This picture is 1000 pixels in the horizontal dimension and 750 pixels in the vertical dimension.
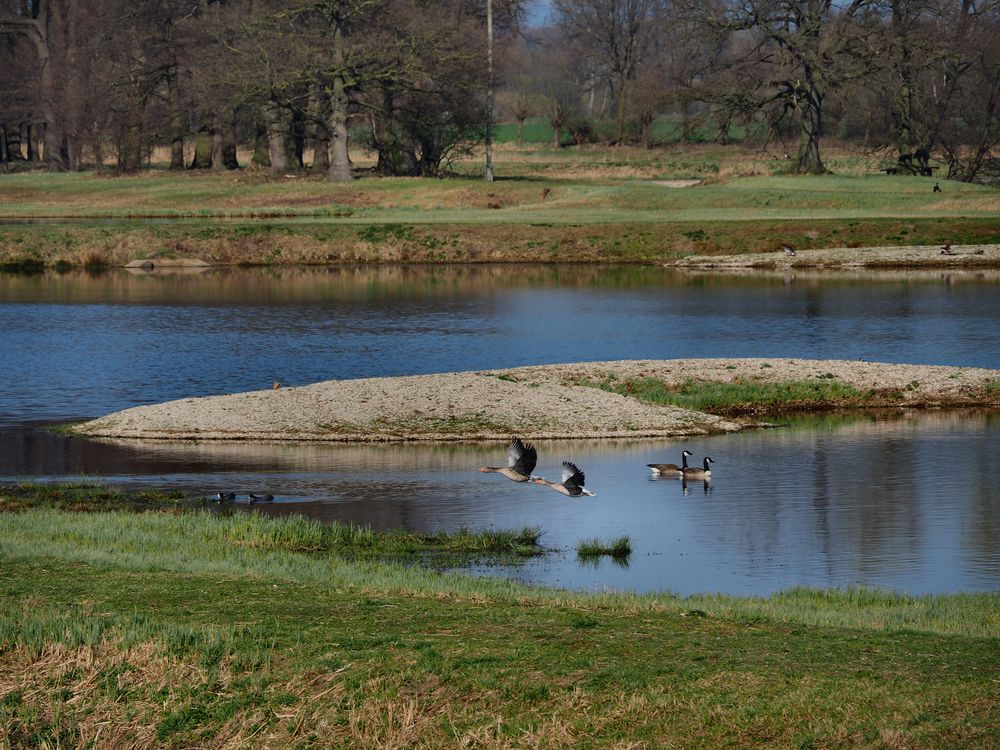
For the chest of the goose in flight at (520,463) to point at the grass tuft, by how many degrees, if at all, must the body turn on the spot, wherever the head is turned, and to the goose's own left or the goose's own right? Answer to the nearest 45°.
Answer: approximately 135° to the goose's own left

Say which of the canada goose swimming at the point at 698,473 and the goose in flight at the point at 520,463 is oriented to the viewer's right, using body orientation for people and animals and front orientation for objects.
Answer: the canada goose swimming at the point at 698,473

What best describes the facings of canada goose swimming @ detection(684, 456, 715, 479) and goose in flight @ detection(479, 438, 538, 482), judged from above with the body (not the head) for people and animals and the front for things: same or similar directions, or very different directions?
very different directions

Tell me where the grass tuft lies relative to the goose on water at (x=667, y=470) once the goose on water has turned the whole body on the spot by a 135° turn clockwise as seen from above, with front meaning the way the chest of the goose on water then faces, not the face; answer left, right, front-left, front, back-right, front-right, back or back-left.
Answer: front-left

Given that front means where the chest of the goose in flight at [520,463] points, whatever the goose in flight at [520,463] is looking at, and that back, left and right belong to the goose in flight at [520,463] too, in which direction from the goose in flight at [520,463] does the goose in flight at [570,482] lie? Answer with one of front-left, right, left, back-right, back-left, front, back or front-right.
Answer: back-left

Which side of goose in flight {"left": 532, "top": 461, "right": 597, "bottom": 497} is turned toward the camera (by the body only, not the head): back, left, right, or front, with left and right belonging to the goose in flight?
left

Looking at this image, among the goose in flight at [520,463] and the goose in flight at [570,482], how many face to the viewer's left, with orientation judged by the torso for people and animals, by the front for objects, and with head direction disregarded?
2

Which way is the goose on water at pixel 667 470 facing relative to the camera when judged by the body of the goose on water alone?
to the viewer's right

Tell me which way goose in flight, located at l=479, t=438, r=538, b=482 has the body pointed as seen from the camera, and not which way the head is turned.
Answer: to the viewer's left
